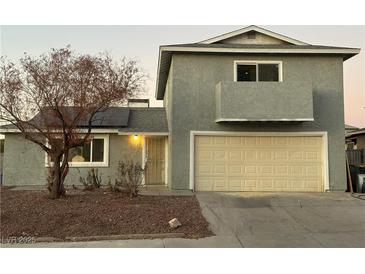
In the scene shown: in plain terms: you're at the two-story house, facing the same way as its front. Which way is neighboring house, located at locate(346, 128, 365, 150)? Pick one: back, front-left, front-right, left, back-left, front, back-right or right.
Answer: back-left

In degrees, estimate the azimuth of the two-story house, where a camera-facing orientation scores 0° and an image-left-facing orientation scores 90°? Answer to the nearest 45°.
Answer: approximately 0°

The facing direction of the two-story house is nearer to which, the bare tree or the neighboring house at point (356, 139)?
the bare tree

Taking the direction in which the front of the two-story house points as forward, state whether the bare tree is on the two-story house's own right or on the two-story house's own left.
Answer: on the two-story house's own right
